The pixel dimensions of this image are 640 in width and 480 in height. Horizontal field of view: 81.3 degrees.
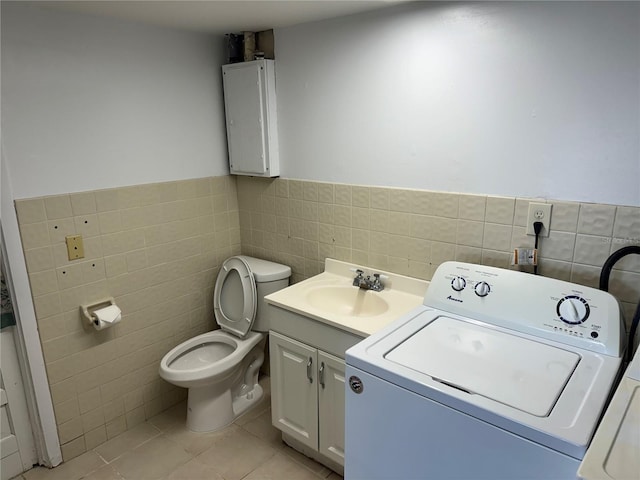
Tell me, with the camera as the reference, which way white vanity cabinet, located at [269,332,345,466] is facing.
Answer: facing the viewer and to the left of the viewer

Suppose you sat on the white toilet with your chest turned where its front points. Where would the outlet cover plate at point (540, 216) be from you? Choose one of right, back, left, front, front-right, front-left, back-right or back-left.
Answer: left

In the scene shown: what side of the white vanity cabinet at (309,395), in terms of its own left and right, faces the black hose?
left

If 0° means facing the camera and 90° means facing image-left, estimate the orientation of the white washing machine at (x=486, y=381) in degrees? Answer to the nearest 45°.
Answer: approximately 45°

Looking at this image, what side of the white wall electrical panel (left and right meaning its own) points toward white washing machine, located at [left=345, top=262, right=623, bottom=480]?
left

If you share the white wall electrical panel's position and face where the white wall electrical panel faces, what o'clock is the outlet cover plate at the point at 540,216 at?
The outlet cover plate is roughly at 9 o'clock from the white wall electrical panel.

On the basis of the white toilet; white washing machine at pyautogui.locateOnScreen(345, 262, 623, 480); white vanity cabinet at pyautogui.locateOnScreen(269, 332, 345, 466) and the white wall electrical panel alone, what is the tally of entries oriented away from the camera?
0

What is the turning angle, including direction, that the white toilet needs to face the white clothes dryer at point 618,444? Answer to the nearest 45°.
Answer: approximately 90° to its left

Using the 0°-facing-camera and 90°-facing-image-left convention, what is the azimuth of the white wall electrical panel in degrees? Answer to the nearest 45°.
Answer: approximately 45°

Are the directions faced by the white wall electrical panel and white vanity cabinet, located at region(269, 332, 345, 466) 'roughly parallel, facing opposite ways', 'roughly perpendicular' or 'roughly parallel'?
roughly parallel

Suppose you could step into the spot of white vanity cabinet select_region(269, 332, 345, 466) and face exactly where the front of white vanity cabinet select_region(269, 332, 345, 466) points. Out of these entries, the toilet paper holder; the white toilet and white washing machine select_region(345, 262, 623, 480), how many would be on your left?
1

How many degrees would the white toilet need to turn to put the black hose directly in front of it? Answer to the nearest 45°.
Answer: approximately 90° to its left

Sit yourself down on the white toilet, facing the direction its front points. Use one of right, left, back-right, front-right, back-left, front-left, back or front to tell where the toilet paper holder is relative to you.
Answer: front-right
